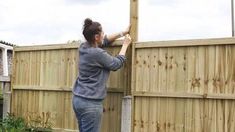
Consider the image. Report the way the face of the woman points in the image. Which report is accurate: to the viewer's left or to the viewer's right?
to the viewer's right

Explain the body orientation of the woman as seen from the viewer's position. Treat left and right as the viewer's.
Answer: facing away from the viewer and to the right of the viewer
